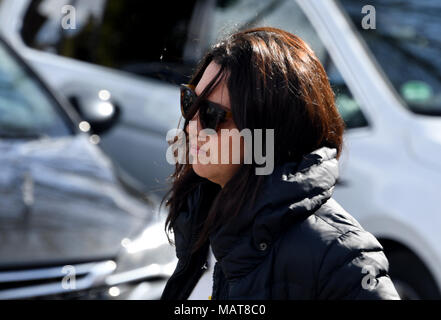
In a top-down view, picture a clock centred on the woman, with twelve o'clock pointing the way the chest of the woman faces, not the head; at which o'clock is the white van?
The white van is roughly at 5 o'clock from the woman.

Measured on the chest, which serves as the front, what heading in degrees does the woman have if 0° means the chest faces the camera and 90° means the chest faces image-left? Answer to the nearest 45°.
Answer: approximately 45°

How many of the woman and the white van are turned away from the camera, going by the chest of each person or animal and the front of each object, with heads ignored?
0
